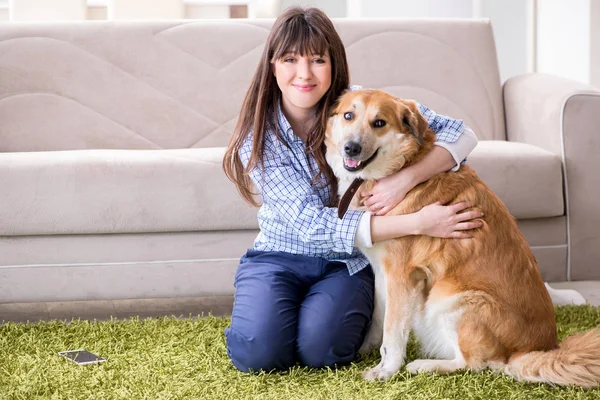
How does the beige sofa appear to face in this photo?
toward the camera

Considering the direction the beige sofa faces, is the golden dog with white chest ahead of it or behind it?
ahead

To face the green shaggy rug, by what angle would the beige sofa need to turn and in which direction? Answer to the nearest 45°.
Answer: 0° — it already faces it

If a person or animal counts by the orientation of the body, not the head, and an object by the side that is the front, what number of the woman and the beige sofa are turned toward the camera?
2

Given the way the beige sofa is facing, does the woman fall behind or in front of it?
in front
